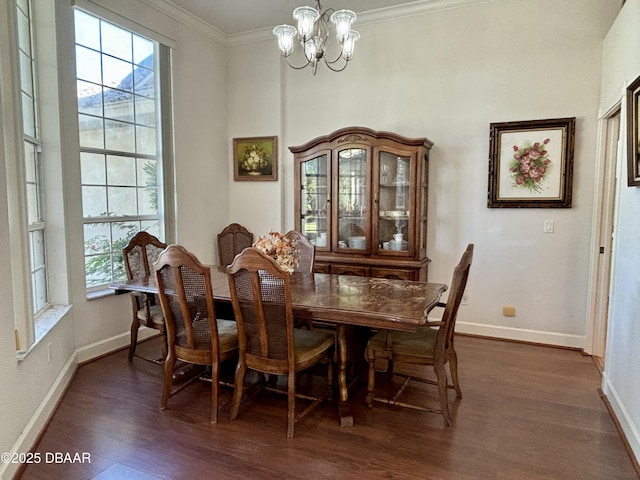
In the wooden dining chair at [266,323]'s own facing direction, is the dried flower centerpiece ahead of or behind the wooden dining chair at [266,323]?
ahead

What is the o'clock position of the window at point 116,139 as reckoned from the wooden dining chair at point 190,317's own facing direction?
The window is roughly at 10 o'clock from the wooden dining chair.

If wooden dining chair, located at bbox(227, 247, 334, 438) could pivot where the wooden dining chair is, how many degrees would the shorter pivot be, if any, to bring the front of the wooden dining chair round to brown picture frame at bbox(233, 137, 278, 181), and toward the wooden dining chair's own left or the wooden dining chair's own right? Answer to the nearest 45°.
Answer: approximately 45° to the wooden dining chair's own left

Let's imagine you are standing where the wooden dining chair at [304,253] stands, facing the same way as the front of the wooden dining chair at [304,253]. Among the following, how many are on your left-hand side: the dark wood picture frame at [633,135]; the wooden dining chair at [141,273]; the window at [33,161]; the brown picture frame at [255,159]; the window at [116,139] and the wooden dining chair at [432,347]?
2

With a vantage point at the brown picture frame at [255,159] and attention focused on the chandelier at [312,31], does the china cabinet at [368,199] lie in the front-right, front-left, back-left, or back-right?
front-left

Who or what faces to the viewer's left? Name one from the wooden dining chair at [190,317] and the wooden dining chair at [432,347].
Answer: the wooden dining chair at [432,347]

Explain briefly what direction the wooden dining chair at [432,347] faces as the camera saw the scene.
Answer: facing to the left of the viewer

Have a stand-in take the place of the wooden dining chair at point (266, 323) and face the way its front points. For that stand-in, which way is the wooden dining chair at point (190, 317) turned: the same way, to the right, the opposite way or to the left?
the same way

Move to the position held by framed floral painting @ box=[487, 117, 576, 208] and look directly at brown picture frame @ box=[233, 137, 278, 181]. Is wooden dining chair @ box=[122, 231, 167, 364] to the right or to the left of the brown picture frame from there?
left

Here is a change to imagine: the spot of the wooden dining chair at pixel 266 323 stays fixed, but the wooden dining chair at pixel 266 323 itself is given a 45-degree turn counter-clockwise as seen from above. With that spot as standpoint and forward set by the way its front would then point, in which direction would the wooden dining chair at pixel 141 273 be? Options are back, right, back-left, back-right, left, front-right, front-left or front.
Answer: front-left

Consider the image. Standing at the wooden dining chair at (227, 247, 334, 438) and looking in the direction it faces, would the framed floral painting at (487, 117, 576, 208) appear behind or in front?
in front

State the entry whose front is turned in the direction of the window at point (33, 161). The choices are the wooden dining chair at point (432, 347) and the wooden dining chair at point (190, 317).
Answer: the wooden dining chair at point (432, 347)

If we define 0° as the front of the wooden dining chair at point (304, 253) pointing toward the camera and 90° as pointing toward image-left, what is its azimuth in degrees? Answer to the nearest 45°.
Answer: approximately 45°

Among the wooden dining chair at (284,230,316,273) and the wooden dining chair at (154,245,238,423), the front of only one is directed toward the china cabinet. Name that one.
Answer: the wooden dining chair at (154,245,238,423)

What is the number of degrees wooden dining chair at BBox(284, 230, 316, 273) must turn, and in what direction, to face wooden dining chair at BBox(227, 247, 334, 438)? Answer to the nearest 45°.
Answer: approximately 45° to its left

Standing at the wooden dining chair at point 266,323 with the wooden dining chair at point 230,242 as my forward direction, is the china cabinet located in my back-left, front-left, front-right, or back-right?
front-right

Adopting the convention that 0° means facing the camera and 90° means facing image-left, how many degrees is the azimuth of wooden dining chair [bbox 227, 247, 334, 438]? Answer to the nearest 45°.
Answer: approximately 225°

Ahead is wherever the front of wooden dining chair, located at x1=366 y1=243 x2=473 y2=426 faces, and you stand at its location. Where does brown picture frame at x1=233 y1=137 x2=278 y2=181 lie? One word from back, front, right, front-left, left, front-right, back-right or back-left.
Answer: front-right

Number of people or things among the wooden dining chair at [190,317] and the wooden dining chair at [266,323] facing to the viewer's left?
0

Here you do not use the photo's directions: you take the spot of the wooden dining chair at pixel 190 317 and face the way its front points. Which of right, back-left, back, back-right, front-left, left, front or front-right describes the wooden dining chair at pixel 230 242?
front-left

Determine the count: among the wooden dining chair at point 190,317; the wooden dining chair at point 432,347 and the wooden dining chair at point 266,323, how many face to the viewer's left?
1

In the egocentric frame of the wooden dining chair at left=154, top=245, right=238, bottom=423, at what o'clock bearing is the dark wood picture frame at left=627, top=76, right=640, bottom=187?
The dark wood picture frame is roughly at 2 o'clock from the wooden dining chair.
